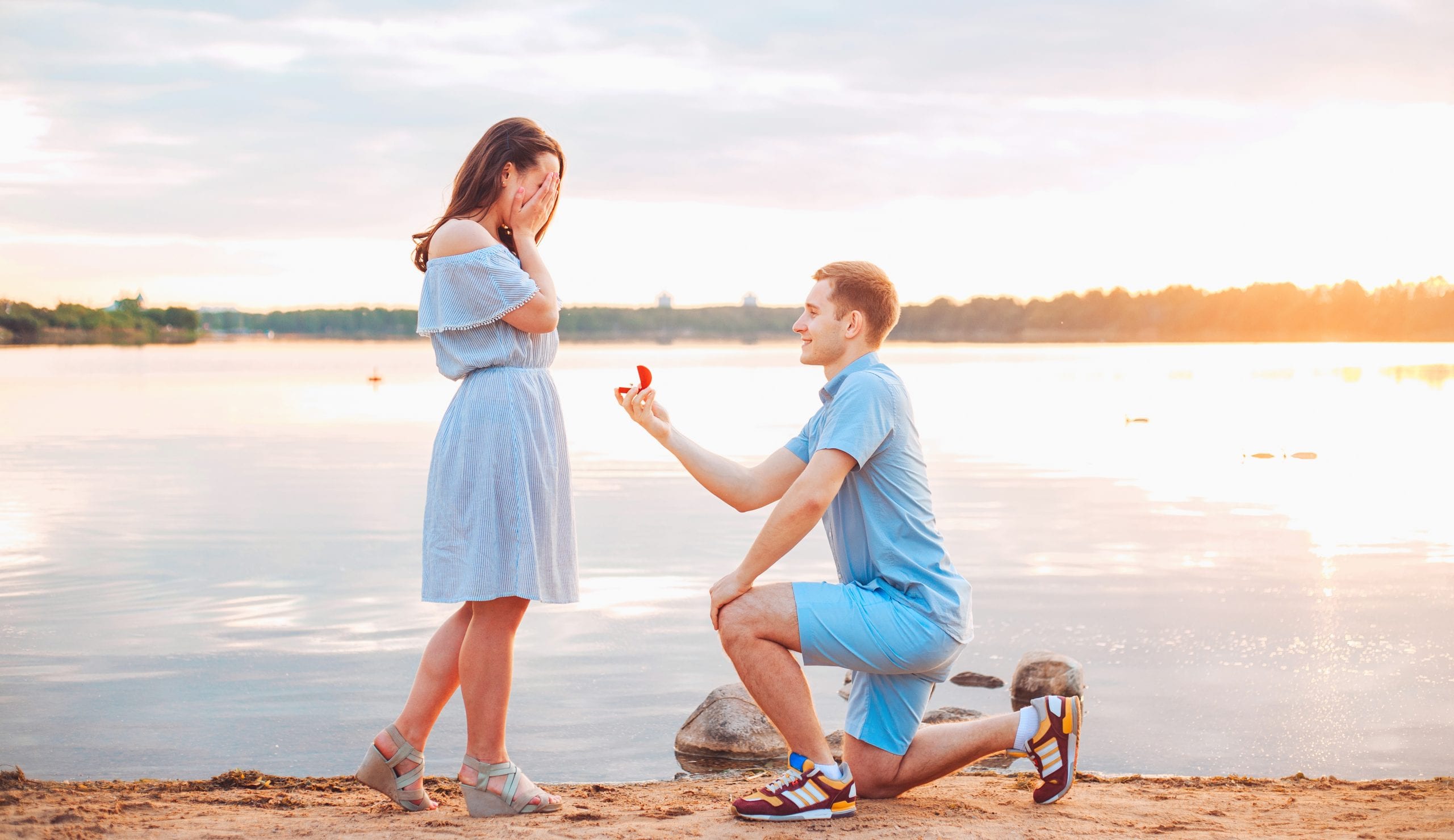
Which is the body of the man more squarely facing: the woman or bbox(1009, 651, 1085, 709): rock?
the woman

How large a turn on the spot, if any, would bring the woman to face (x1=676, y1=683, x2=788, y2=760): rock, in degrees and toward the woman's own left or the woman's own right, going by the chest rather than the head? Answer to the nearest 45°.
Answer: approximately 45° to the woman's own left

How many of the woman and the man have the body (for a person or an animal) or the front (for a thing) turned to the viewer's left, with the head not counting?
1

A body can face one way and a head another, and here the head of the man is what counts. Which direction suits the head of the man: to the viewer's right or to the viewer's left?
to the viewer's left

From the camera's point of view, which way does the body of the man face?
to the viewer's left

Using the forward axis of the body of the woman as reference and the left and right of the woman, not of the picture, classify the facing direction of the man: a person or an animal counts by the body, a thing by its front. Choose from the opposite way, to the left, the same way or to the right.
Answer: the opposite way

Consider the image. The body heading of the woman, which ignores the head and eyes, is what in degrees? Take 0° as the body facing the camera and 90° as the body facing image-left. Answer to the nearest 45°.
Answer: approximately 270°

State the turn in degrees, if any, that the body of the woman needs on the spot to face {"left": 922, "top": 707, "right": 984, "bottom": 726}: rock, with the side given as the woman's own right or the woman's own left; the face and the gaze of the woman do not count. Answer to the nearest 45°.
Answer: approximately 45° to the woman's own left
